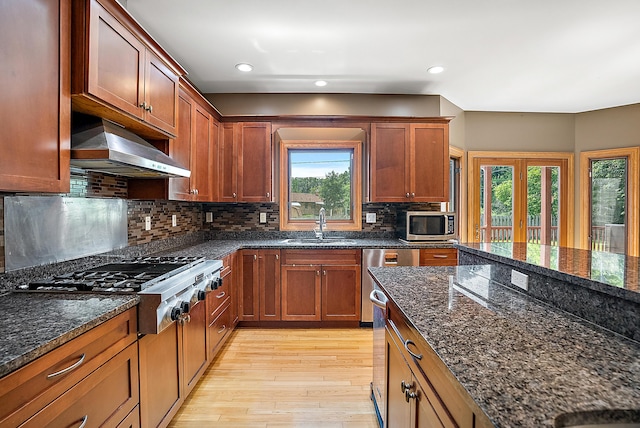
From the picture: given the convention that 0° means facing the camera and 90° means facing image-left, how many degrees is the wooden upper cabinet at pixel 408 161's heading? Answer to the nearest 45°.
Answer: approximately 0°

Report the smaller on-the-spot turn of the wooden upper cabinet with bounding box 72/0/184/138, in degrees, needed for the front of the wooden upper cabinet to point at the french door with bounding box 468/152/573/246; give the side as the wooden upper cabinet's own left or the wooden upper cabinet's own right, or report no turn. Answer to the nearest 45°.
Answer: approximately 45° to the wooden upper cabinet's own left

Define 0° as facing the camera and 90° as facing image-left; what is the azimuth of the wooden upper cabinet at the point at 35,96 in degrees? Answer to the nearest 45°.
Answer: approximately 315°

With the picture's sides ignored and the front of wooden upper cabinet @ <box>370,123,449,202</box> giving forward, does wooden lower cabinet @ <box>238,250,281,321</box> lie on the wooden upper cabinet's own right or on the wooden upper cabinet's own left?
on the wooden upper cabinet's own right

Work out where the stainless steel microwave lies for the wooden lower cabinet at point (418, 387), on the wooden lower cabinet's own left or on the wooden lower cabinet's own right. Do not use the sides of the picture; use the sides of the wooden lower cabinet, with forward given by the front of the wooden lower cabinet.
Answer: on the wooden lower cabinet's own right

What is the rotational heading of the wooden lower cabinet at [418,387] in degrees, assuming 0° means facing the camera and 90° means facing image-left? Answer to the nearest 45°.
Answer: approximately 90°

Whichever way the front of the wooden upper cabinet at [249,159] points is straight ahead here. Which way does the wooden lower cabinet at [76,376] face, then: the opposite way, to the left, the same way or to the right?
to the left

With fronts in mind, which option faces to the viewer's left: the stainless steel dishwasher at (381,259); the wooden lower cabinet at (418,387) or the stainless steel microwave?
the wooden lower cabinet

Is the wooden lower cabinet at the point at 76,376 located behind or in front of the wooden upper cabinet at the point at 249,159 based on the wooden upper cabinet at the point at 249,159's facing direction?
in front

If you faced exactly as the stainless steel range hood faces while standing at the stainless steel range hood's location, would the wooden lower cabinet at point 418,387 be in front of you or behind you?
in front
